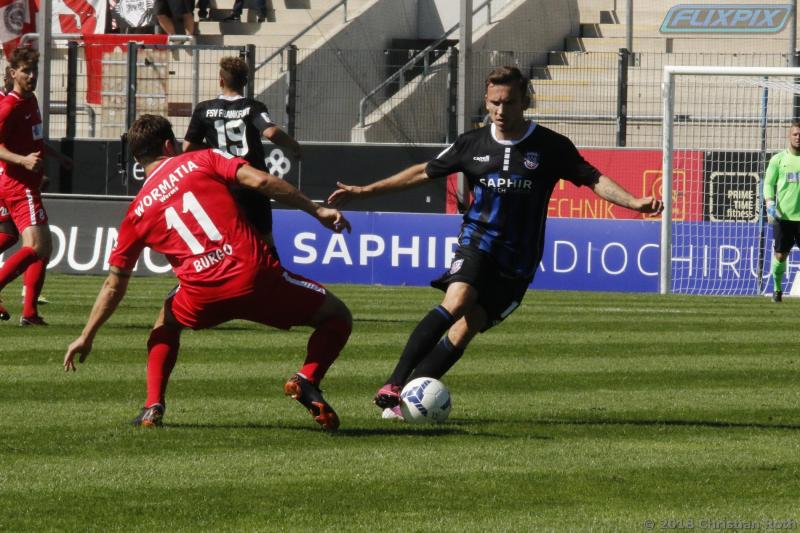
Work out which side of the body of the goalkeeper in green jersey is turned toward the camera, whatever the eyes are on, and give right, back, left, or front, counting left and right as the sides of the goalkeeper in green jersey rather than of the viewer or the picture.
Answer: front

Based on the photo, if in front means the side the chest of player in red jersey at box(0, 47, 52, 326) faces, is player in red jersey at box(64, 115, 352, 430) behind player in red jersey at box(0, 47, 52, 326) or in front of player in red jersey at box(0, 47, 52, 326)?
in front

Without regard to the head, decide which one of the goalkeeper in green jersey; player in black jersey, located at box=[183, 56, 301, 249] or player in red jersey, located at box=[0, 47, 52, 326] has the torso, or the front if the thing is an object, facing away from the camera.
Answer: the player in black jersey

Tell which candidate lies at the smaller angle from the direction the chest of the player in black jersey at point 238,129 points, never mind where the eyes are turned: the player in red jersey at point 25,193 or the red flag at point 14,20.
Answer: the red flag

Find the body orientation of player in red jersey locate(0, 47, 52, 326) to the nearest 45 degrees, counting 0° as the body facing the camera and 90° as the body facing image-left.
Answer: approximately 315°

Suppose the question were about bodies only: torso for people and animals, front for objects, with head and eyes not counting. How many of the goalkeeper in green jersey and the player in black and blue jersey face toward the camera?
2

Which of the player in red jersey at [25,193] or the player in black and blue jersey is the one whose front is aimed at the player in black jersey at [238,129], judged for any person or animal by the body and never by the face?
the player in red jersey

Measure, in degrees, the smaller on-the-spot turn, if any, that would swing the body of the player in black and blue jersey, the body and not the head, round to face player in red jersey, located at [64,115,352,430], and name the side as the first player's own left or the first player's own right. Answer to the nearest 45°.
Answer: approximately 45° to the first player's own right

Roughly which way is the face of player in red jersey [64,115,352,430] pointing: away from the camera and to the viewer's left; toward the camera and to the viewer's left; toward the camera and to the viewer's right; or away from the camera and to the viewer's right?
away from the camera and to the viewer's right

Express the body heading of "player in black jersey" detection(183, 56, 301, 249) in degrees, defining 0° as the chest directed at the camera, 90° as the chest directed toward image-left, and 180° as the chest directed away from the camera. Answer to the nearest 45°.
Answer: approximately 180°

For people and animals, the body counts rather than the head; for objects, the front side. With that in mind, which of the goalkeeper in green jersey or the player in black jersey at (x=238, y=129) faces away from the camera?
the player in black jersey

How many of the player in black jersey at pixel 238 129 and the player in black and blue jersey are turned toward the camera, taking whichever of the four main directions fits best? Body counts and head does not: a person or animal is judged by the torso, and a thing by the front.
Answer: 1

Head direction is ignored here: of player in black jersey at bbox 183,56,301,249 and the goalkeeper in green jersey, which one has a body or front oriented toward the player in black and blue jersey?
the goalkeeper in green jersey

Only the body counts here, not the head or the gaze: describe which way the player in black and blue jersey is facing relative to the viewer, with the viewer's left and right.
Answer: facing the viewer

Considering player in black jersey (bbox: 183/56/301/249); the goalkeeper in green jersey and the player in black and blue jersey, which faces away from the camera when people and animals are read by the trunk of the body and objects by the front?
the player in black jersey

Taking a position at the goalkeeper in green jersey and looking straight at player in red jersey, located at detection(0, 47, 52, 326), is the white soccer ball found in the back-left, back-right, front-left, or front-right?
front-left

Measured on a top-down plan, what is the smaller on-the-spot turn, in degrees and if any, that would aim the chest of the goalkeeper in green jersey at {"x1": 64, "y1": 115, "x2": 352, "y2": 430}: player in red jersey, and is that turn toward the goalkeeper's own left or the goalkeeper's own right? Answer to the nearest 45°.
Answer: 0° — they already face them

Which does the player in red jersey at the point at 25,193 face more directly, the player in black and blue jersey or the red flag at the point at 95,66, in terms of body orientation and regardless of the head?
the player in black and blue jersey

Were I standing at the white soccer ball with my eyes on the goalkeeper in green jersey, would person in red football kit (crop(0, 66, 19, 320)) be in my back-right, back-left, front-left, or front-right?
front-left

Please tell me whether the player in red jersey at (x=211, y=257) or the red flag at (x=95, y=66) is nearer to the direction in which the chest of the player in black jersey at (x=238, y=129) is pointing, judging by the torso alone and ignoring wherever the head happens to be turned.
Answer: the red flag
